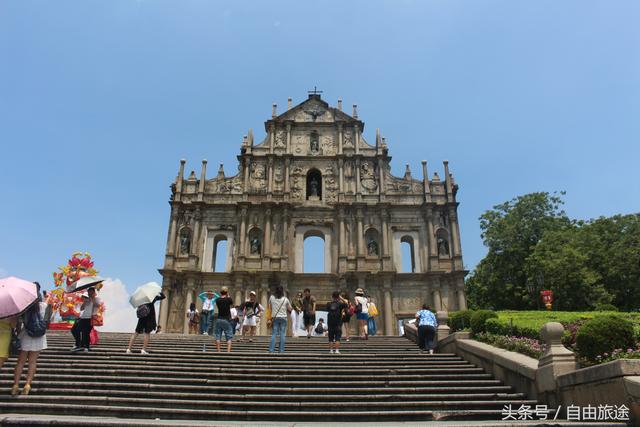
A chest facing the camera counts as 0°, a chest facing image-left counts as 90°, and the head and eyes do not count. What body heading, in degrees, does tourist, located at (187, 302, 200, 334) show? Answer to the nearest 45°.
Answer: approximately 180°

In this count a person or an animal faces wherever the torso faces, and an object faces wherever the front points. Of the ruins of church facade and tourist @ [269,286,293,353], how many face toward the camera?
1

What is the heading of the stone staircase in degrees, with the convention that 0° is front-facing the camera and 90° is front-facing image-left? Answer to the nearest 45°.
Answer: approximately 0°

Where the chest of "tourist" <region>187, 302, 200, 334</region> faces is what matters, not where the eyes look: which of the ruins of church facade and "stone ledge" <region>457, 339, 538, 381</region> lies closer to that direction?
the ruins of church facade

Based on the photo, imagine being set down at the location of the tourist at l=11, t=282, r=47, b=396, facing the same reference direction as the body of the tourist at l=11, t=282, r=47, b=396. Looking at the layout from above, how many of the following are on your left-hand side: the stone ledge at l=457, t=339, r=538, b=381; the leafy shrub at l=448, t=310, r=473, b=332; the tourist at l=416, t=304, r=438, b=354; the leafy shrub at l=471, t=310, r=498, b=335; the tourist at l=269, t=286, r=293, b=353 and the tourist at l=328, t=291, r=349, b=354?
0

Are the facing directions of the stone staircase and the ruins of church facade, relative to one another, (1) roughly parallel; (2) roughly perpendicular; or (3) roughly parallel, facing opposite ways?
roughly parallel

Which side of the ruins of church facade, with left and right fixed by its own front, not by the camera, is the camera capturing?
front

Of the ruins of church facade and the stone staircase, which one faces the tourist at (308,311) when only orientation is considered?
the ruins of church facade

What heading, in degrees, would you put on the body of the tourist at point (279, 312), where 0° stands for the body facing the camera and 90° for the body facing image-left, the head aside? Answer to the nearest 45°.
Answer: approximately 180°

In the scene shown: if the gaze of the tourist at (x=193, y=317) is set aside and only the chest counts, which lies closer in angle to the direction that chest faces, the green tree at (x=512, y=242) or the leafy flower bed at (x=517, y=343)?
the green tree

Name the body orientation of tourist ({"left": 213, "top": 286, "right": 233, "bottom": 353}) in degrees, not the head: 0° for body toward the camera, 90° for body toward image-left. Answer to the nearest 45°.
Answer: approximately 180°

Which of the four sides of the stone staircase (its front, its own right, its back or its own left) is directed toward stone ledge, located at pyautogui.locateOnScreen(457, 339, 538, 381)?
left

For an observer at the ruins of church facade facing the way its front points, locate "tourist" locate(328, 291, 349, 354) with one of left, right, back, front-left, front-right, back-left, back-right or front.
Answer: front

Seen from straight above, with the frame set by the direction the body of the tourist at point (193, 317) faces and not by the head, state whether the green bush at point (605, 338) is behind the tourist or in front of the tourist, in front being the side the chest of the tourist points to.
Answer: behind

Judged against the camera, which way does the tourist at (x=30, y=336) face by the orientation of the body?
away from the camera

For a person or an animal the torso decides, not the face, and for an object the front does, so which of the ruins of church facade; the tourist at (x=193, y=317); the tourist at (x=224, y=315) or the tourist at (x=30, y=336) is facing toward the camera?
the ruins of church facade

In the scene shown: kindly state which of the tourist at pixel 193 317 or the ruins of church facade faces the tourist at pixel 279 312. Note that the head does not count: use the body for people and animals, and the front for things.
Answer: the ruins of church facade

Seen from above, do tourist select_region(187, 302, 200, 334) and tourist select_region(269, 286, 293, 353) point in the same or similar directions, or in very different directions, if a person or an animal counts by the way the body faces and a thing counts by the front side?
same or similar directions

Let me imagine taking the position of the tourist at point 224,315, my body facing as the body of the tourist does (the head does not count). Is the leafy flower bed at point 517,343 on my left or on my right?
on my right

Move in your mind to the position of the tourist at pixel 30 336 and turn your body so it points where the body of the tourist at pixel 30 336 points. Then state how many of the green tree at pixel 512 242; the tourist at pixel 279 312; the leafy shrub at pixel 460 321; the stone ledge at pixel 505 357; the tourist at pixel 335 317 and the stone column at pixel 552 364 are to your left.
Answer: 0
